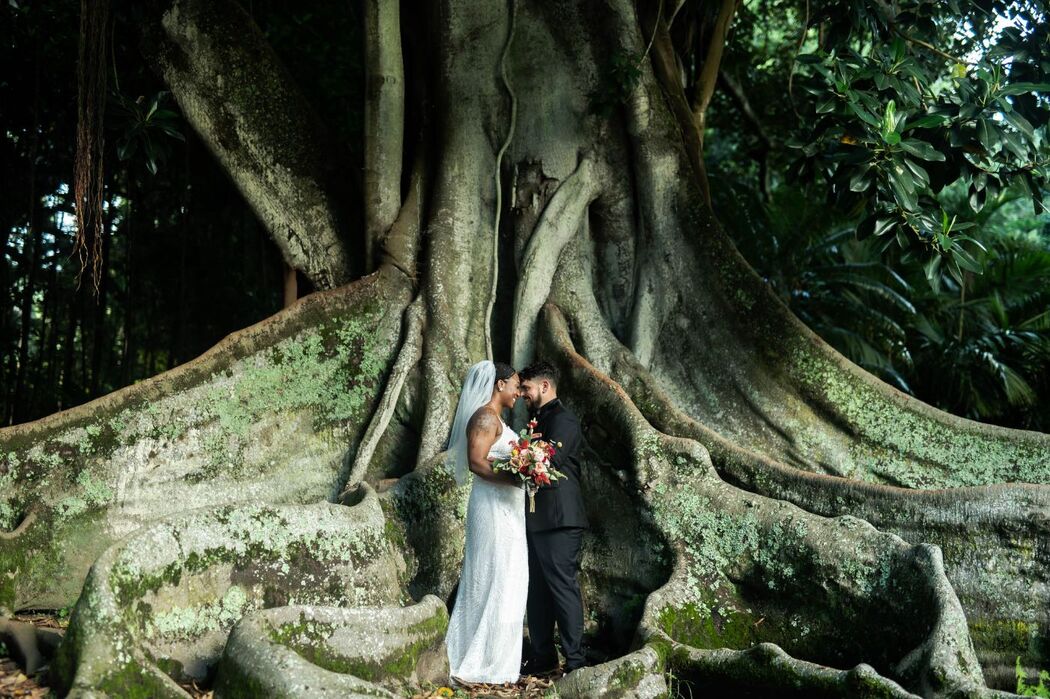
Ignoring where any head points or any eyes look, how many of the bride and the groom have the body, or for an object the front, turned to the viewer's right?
1

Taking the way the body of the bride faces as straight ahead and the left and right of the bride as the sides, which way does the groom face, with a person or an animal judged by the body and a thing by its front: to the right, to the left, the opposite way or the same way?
the opposite way

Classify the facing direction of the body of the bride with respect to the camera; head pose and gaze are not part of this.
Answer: to the viewer's right

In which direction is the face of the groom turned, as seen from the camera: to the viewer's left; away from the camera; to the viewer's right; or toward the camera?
to the viewer's left

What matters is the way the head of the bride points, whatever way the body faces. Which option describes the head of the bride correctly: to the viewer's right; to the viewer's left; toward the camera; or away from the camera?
to the viewer's right

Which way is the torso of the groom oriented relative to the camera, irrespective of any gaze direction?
to the viewer's left
